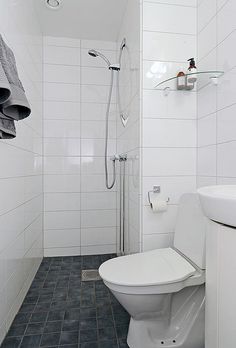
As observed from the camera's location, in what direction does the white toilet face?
facing to the left of the viewer

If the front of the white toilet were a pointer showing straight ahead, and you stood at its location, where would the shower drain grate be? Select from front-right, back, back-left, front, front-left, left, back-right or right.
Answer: front-right
